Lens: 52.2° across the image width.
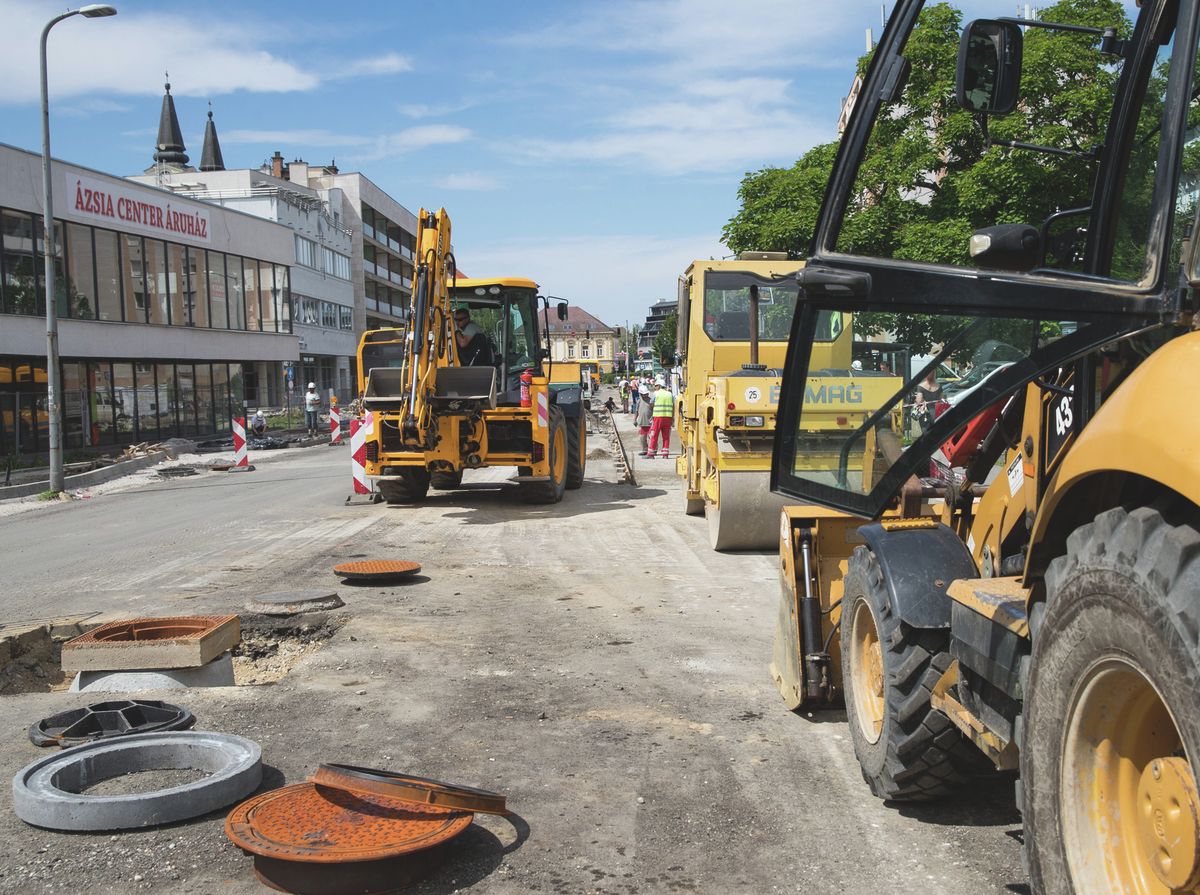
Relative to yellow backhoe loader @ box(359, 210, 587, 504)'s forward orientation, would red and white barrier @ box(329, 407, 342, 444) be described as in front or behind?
in front

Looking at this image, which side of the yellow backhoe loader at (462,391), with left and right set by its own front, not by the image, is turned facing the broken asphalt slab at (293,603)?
back

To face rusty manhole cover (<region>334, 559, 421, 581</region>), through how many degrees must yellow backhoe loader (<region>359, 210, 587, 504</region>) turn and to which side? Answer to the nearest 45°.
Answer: approximately 180°

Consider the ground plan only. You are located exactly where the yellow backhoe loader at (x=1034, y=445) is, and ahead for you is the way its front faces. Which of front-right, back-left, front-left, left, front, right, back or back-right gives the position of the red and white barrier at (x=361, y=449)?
front

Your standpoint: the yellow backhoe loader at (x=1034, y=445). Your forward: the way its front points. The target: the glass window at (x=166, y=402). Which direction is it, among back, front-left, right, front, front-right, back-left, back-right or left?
front

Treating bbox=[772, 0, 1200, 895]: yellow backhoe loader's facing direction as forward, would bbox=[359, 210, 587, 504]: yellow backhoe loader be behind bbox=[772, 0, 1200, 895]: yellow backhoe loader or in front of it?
in front

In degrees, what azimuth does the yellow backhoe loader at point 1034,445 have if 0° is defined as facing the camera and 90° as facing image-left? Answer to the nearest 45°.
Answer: approximately 135°

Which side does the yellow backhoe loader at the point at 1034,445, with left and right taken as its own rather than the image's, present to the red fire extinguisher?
front

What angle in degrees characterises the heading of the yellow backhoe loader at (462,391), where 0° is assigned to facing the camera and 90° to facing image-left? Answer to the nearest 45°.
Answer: approximately 180°

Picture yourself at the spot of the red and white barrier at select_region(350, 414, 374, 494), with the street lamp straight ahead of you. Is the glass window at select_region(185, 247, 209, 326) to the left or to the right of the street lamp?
right

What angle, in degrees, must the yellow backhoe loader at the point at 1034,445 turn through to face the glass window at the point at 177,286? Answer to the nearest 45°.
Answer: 0° — it already faces it

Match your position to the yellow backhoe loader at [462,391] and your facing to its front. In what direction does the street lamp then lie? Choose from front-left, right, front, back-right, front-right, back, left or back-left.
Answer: front-left

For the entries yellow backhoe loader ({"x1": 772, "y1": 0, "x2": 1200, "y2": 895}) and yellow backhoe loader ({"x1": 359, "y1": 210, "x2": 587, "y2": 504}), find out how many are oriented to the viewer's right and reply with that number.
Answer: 0
